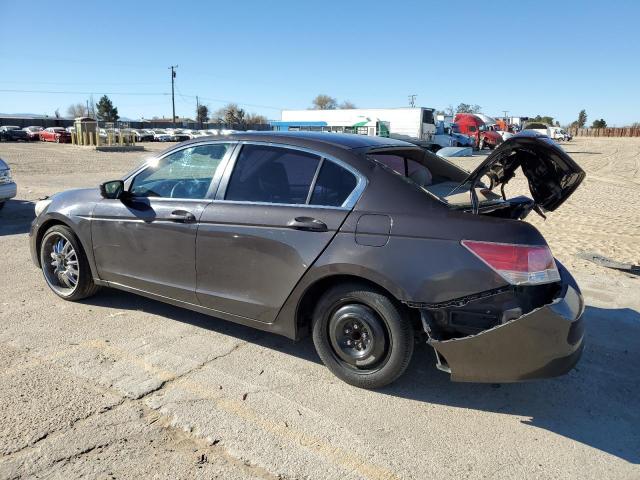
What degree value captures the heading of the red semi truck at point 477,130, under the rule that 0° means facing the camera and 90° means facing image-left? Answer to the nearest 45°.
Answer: approximately 315°

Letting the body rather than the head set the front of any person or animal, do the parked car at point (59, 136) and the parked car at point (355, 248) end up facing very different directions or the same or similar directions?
very different directions

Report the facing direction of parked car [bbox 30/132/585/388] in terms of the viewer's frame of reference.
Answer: facing away from the viewer and to the left of the viewer

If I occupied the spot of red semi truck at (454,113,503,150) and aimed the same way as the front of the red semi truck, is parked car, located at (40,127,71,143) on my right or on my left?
on my right

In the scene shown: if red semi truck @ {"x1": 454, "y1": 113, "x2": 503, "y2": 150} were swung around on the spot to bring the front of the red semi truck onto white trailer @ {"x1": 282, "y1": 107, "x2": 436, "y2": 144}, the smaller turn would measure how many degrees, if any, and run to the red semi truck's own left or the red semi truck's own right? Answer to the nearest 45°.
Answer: approximately 90° to the red semi truck's own right

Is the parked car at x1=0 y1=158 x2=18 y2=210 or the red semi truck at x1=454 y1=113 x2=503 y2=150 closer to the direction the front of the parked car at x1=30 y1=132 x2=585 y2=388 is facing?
the parked car

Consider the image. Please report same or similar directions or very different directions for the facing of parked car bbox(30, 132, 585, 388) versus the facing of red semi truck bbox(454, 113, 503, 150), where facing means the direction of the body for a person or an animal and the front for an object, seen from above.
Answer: very different directions

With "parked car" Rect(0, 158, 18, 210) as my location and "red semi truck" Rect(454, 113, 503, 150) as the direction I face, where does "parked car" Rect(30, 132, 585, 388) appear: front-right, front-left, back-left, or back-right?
back-right
